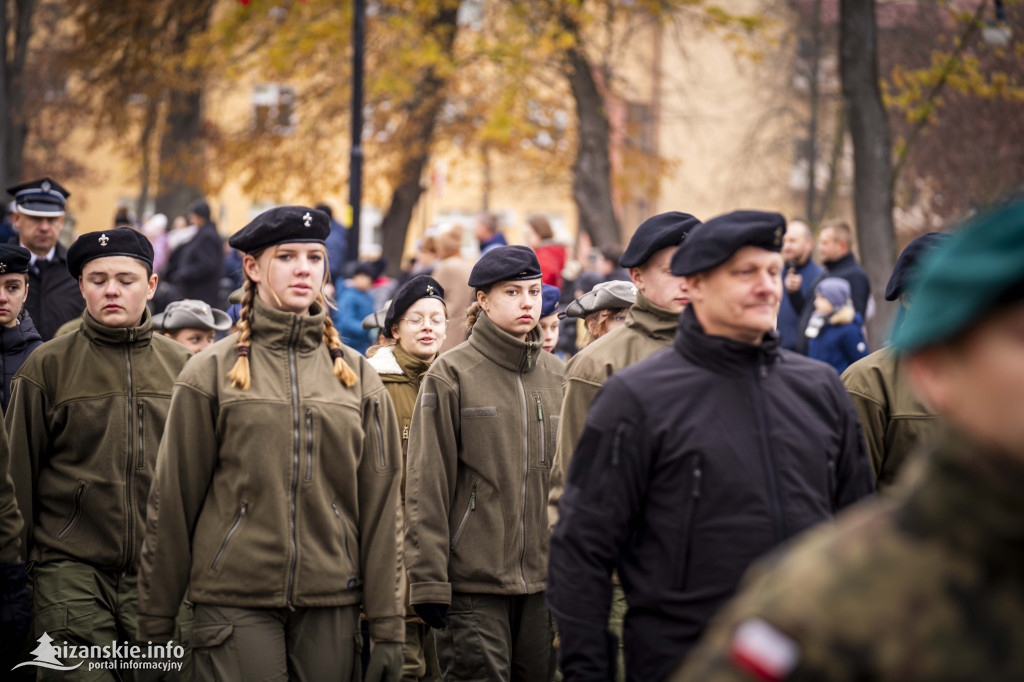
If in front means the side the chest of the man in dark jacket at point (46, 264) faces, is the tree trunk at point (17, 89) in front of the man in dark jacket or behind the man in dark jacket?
behind

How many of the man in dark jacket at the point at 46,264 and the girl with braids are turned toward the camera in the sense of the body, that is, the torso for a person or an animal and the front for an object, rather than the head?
2

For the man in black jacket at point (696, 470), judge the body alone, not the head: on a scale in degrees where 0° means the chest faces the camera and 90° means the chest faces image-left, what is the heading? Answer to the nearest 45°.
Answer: approximately 315°

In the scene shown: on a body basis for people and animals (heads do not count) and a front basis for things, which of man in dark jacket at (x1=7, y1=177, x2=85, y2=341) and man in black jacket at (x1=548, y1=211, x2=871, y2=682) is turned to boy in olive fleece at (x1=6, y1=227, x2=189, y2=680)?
the man in dark jacket

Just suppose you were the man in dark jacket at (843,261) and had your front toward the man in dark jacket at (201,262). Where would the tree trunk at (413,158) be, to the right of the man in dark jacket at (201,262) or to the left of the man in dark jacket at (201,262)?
right

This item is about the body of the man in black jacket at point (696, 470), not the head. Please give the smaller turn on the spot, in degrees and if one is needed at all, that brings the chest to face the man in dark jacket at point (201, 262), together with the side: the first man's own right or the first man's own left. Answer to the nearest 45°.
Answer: approximately 180°

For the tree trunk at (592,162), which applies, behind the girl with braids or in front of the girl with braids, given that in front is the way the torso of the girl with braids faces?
behind

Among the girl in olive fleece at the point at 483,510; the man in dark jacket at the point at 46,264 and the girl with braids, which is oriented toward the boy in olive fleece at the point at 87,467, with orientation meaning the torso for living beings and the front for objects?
the man in dark jacket

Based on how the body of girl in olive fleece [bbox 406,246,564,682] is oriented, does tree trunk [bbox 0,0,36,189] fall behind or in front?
behind

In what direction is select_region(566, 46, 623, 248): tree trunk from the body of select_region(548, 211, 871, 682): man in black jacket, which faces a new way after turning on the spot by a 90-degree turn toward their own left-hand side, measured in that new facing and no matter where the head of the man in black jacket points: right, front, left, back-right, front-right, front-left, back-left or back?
front-left
